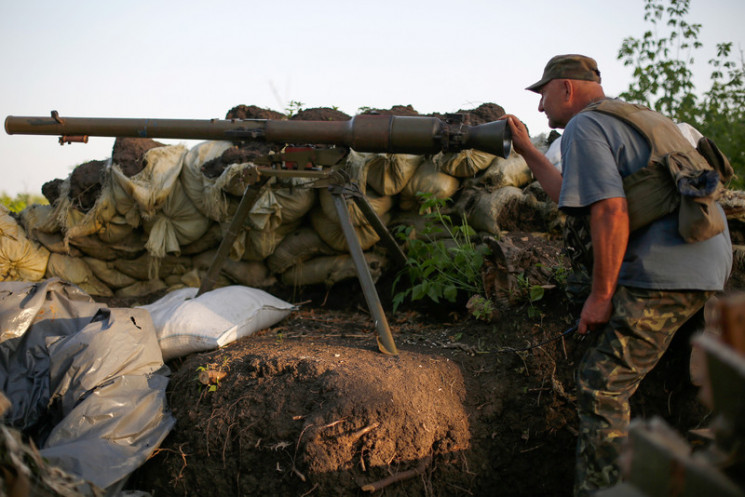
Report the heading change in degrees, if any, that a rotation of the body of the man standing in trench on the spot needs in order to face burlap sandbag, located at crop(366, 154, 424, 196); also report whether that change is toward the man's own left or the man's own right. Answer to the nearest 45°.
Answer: approximately 45° to the man's own right

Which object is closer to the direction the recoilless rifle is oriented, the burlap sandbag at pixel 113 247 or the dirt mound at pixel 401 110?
the burlap sandbag

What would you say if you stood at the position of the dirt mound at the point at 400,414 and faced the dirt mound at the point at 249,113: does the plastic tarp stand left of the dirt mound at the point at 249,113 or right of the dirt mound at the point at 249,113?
left

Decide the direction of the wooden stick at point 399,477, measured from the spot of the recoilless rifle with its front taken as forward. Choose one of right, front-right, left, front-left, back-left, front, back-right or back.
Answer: left

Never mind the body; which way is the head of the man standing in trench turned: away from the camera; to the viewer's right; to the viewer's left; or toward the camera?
to the viewer's left

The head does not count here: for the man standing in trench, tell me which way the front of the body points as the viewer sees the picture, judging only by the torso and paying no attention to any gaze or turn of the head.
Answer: to the viewer's left

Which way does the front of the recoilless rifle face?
to the viewer's left
